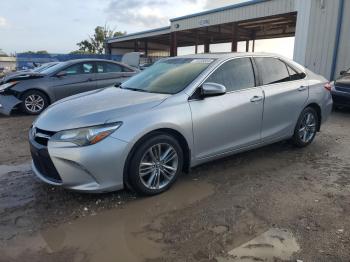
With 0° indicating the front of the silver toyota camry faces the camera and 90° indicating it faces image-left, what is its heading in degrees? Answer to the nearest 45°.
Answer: approximately 45°

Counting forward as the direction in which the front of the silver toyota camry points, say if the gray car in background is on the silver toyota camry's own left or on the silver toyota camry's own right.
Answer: on the silver toyota camry's own right
